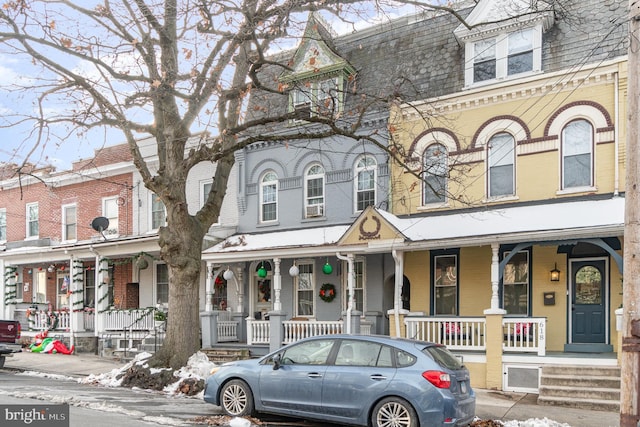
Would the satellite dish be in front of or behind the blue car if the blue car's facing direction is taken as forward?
in front

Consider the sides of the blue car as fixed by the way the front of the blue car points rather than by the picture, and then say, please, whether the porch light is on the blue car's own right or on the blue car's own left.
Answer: on the blue car's own right

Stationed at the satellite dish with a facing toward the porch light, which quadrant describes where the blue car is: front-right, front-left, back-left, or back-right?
front-right

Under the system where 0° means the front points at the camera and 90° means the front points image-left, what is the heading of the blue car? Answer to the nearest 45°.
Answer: approximately 135°

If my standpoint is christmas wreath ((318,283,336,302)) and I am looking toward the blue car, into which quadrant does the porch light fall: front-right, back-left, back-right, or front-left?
front-left

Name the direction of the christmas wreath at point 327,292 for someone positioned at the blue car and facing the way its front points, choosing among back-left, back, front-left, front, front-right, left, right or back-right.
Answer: front-right

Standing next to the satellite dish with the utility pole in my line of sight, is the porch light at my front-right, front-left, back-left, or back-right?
front-left

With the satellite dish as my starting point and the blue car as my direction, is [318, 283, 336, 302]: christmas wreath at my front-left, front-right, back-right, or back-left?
front-left
